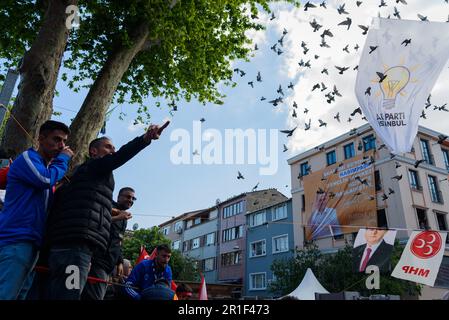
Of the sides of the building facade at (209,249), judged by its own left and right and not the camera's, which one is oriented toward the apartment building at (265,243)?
left

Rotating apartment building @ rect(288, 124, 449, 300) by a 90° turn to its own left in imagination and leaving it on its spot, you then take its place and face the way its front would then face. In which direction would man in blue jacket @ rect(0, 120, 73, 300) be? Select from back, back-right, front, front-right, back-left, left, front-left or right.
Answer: front-right

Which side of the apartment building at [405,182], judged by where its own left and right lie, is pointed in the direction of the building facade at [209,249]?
right

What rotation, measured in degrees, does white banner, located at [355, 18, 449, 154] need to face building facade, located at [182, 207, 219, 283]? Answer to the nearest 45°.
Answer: approximately 135° to its right

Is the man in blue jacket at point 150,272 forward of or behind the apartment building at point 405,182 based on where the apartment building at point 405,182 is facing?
forward

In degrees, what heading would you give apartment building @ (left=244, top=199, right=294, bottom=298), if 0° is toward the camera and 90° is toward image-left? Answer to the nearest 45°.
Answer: approximately 45°

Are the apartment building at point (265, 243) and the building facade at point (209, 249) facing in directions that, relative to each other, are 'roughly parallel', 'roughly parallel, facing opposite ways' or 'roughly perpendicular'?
roughly parallel

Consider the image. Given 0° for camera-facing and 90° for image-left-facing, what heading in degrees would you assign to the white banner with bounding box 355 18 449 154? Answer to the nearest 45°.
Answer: approximately 0°

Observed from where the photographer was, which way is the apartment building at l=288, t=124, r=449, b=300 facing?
facing the viewer and to the left of the viewer

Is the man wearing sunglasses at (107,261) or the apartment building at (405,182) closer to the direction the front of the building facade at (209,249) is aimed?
the man wearing sunglasses
